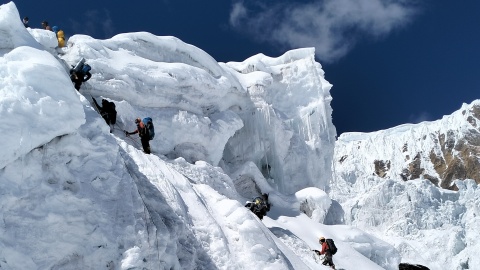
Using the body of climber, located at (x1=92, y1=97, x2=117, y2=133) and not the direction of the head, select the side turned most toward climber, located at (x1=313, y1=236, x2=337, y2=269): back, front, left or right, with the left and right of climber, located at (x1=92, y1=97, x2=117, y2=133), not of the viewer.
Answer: back

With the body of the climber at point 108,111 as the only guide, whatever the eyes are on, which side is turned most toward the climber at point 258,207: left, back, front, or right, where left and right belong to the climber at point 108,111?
back

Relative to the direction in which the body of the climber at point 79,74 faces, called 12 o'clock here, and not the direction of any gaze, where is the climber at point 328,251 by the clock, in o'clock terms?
the climber at point 328,251 is roughly at 5 o'clock from the climber at point 79,74.

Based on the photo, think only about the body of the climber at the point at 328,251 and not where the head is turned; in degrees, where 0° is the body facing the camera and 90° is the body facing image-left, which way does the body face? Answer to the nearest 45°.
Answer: approximately 90°

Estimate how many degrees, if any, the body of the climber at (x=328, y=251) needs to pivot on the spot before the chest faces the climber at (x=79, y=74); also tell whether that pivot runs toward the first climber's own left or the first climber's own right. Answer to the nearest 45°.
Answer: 0° — they already face them

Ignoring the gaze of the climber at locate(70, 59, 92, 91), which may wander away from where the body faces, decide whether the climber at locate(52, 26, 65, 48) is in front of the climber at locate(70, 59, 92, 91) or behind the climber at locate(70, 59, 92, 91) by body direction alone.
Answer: in front

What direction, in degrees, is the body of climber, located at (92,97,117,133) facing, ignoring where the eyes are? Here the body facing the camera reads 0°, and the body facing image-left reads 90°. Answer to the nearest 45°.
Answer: approximately 90°

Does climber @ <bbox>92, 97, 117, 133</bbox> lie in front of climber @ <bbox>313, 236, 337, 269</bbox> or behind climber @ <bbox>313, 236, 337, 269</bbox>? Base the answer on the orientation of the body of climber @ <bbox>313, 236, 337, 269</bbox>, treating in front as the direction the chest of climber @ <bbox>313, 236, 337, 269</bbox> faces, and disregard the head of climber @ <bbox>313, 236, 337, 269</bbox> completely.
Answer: in front

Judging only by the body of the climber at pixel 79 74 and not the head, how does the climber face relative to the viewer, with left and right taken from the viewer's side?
facing away from the viewer and to the left of the viewer
